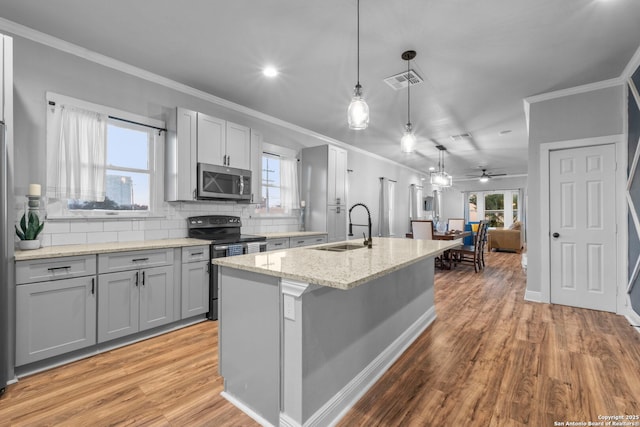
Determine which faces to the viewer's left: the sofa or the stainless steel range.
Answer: the sofa

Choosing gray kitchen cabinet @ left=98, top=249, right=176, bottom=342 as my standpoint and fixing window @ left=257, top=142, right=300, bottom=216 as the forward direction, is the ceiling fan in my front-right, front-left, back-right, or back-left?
front-right

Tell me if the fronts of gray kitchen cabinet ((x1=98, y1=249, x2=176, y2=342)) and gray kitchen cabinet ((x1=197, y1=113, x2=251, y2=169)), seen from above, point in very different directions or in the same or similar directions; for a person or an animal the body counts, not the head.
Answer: same or similar directions

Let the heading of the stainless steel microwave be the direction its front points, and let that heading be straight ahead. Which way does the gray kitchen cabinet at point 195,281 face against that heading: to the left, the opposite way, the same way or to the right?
the same way

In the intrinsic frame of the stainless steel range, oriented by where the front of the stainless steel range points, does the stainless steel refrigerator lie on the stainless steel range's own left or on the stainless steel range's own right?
on the stainless steel range's own right

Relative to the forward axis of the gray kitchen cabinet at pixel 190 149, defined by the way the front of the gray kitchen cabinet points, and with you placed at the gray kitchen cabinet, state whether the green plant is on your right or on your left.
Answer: on your right

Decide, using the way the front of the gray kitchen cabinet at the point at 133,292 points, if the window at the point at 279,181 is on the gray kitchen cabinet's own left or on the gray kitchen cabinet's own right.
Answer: on the gray kitchen cabinet's own left

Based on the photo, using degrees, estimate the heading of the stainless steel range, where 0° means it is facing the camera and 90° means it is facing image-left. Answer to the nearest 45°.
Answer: approximately 315°

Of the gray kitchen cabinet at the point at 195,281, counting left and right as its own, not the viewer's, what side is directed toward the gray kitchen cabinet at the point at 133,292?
right

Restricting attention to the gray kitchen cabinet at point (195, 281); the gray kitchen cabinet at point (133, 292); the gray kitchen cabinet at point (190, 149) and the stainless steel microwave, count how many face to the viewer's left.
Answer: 0
